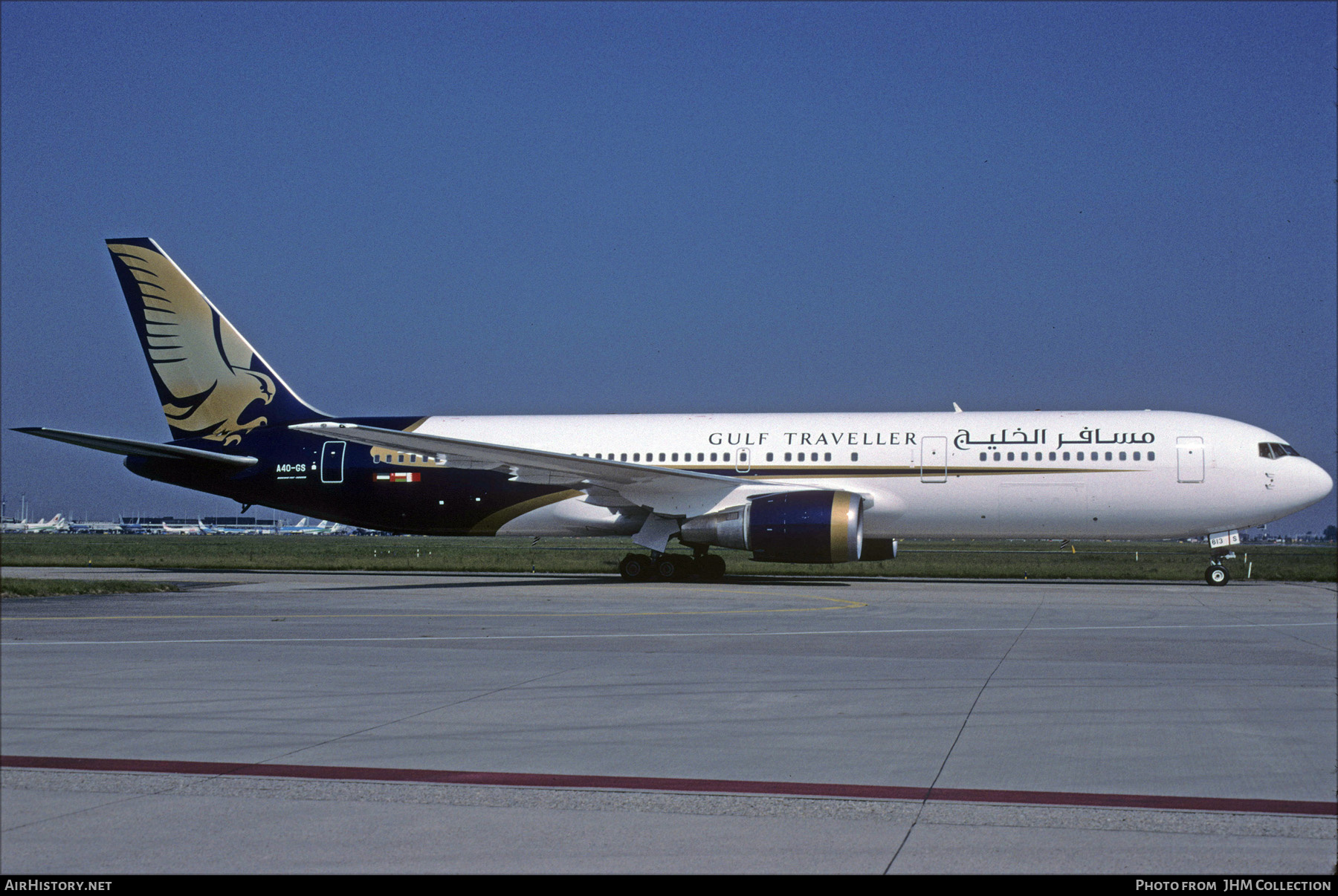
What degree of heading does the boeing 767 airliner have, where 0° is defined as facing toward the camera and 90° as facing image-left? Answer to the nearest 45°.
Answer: approximately 270°
